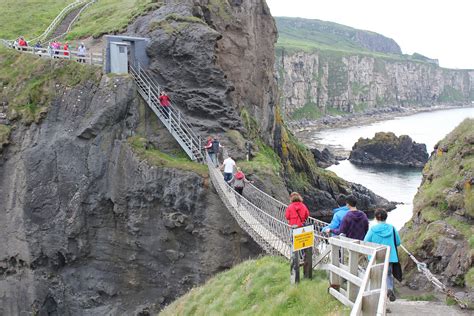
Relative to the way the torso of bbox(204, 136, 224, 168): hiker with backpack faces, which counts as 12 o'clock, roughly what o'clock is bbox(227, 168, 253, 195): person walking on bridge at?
The person walking on bridge is roughly at 7 o'clock from the hiker with backpack.

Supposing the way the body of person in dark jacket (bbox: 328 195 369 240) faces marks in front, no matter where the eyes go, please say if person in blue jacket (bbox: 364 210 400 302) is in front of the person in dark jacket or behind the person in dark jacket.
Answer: behind

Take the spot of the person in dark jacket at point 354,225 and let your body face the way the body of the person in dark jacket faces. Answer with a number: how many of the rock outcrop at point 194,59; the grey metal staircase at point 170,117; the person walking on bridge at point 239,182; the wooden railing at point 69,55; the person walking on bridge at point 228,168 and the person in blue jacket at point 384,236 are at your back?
1

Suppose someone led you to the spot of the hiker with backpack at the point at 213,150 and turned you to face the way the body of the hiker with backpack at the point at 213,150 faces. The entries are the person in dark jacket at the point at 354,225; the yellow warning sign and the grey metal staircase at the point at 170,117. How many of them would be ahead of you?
1

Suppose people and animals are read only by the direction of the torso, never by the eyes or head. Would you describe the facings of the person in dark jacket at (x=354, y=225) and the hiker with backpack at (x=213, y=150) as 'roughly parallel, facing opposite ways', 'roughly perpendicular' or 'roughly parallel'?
roughly parallel

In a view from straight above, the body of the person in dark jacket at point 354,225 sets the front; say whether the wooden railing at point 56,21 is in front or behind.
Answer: in front

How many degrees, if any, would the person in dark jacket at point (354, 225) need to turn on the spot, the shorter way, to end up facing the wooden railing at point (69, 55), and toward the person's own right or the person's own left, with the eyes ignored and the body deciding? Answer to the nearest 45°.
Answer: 0° — they already face it

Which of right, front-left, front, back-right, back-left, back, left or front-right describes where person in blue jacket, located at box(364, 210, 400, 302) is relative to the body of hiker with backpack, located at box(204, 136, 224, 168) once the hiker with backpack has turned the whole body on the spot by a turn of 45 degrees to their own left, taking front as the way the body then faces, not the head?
left

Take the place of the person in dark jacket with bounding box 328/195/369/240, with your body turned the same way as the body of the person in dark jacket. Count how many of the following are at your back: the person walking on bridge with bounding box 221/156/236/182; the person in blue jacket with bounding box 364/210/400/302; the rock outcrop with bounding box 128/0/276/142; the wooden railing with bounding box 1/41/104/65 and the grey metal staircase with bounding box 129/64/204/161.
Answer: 1

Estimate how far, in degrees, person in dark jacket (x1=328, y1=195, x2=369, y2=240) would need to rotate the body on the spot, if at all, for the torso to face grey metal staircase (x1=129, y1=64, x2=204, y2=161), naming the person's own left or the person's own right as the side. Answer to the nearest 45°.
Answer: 0° — they already face it

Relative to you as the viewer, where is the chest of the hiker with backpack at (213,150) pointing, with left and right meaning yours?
facing away from the viewer and to the left of the viewer

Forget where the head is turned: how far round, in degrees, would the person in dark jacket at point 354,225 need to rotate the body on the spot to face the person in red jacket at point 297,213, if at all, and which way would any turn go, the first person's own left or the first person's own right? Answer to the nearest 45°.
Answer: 0° — they already face them

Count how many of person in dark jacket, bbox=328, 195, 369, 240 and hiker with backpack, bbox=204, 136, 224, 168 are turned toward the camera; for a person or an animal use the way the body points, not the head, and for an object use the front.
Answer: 0

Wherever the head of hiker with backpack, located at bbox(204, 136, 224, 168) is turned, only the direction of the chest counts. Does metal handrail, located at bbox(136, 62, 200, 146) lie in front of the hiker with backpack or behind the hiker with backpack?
in front

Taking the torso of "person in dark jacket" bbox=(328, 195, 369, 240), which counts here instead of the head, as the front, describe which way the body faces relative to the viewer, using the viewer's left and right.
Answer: facing away from the viewer and to the left of the viewer

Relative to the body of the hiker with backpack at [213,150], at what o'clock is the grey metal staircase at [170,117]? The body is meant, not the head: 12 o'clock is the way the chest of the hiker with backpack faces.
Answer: The grey metal staircase is roughly at 12 o'clock from the hiker with backpack.
